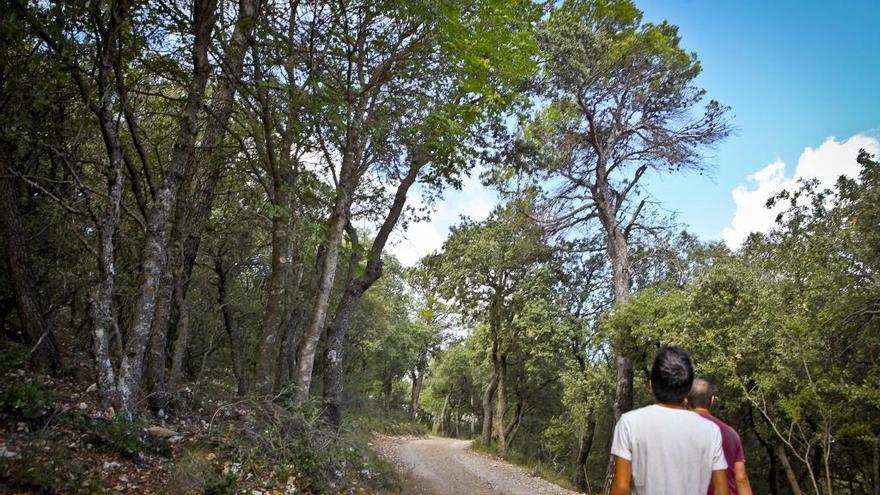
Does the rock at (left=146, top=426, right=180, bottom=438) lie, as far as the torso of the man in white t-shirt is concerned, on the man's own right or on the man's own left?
on the man's own left

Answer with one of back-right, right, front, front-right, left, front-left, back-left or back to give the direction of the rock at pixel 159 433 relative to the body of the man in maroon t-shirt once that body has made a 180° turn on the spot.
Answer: right

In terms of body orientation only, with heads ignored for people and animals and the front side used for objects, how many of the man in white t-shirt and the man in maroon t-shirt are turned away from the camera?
2

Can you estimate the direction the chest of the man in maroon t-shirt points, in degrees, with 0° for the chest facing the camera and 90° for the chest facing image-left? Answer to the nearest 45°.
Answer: approximately 180°

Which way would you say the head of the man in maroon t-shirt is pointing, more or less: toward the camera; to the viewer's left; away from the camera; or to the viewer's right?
away from the camera

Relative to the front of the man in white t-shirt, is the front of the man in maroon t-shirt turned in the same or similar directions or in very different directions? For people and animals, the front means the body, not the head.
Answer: same or similar directions

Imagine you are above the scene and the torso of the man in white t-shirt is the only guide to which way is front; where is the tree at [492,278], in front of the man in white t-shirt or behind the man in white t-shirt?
in front

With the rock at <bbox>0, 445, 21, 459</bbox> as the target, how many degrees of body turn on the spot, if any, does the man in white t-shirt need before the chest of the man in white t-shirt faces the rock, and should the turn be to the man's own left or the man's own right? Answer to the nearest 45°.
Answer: approximately 90° to the man's own left

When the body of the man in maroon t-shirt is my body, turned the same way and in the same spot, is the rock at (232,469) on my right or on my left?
on my left

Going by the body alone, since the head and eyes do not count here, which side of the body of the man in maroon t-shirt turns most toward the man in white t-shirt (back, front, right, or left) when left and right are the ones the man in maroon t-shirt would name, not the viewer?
back

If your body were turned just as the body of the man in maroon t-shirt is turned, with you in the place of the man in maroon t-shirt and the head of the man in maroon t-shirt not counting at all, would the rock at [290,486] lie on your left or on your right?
on your left

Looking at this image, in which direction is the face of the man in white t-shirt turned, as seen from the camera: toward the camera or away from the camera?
away from the camera

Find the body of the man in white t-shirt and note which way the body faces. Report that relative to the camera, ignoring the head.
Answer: away from the camera
